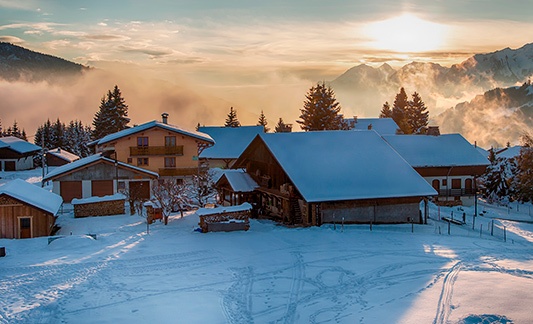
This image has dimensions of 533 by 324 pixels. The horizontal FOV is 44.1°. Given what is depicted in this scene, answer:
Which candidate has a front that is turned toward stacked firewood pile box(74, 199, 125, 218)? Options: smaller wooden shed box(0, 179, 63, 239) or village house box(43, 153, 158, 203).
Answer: the village house

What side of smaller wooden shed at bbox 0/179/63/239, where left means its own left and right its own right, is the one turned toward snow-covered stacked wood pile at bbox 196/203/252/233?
left

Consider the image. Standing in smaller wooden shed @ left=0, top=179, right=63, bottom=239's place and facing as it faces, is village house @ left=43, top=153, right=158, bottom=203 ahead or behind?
behind

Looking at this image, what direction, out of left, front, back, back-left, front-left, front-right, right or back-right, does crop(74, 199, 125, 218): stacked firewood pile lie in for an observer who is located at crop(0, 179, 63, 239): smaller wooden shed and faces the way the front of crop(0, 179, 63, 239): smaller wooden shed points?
back-left

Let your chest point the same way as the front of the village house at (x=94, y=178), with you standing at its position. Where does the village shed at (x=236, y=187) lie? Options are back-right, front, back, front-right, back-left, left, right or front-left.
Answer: front-left

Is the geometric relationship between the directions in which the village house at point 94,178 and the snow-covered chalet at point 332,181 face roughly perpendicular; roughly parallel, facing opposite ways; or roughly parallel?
roughly perpendicular

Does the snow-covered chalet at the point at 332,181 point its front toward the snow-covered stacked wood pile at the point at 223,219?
yes

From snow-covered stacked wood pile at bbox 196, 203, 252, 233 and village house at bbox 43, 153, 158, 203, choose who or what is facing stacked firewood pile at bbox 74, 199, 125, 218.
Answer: the village house
